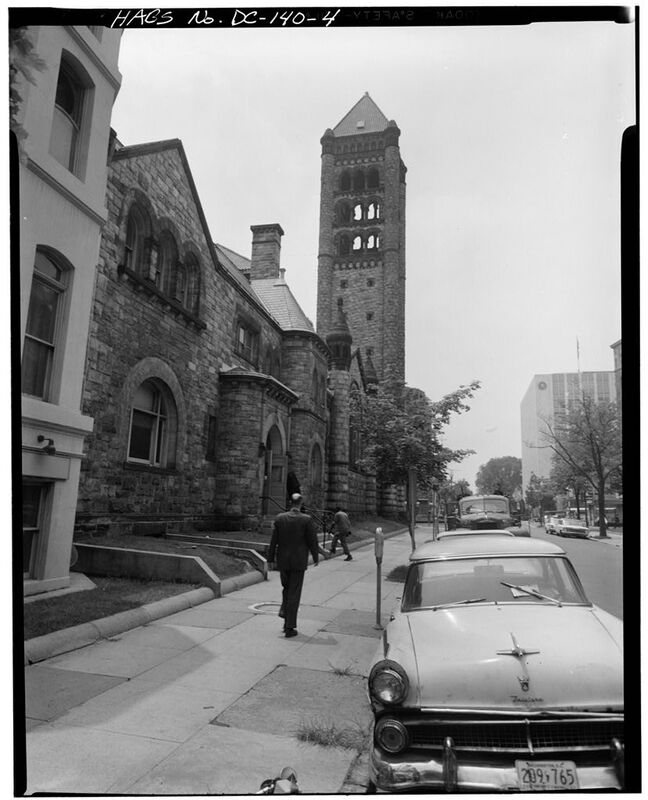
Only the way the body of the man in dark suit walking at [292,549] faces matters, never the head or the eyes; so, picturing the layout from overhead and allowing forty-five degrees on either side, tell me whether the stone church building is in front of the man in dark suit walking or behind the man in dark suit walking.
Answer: in front

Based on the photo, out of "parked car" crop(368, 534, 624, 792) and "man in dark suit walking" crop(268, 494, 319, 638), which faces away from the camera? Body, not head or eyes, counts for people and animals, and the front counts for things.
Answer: the man in dark suit walking

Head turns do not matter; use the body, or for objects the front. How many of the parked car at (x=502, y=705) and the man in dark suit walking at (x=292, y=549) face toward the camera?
1

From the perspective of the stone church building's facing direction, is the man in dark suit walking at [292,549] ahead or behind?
ahead

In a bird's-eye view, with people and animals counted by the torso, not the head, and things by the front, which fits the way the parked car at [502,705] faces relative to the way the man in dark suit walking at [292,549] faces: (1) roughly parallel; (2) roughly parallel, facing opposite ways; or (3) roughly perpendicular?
roughly parallel, facing opposite ways

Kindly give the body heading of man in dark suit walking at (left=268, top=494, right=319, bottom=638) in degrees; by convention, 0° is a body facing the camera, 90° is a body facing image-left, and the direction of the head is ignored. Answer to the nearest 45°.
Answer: approximately 180°

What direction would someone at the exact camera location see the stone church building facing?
facing the viewer and to the right of the viewer

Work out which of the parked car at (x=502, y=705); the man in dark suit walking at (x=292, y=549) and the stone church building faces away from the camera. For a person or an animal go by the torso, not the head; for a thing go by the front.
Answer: the man in dark suit walking

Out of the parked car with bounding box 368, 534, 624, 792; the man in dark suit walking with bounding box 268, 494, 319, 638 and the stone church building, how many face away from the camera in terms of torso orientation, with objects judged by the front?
1

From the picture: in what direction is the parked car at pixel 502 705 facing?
toward the camera

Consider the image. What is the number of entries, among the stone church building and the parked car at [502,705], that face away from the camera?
0
